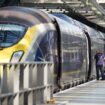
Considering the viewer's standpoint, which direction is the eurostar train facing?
facing the viewer and to the left of the viewer

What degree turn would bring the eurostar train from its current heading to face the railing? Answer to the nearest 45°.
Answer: approximately 45° to its left
